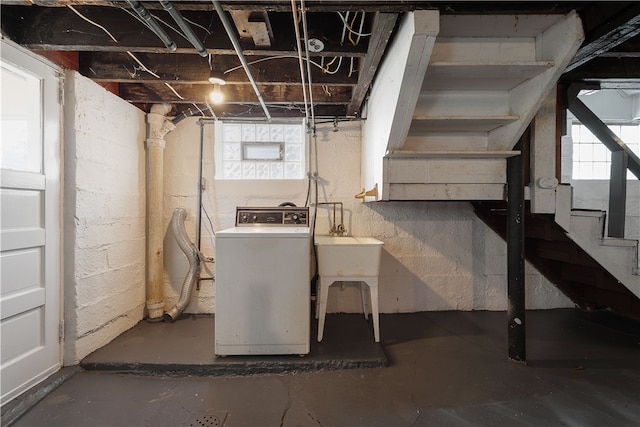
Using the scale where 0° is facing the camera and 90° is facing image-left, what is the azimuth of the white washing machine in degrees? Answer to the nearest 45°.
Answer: approximately 0°

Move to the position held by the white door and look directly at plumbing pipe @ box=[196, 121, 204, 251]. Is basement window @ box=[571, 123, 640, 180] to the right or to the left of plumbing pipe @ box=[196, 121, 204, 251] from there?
right

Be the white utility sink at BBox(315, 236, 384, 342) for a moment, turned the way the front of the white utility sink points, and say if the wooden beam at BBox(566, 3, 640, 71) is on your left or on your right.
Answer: on your left

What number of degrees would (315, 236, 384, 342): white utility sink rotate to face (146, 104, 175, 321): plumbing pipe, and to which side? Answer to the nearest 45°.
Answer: approximately 90° to its right

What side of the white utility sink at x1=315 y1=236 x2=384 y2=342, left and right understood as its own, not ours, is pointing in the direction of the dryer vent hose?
right

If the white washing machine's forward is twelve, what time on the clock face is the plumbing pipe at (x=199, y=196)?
The plumbing pipe is roughly at 5 o'clock from the white washing machine.

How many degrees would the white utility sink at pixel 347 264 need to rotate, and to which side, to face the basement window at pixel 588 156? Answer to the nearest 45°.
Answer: approximately 135° to its left

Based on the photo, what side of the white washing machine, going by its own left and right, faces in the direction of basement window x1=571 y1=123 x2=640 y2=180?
left

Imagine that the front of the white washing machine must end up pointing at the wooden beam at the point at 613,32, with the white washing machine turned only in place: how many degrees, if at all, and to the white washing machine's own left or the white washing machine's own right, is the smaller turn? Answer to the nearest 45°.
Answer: approximately 45° to the white washing machine's own left
